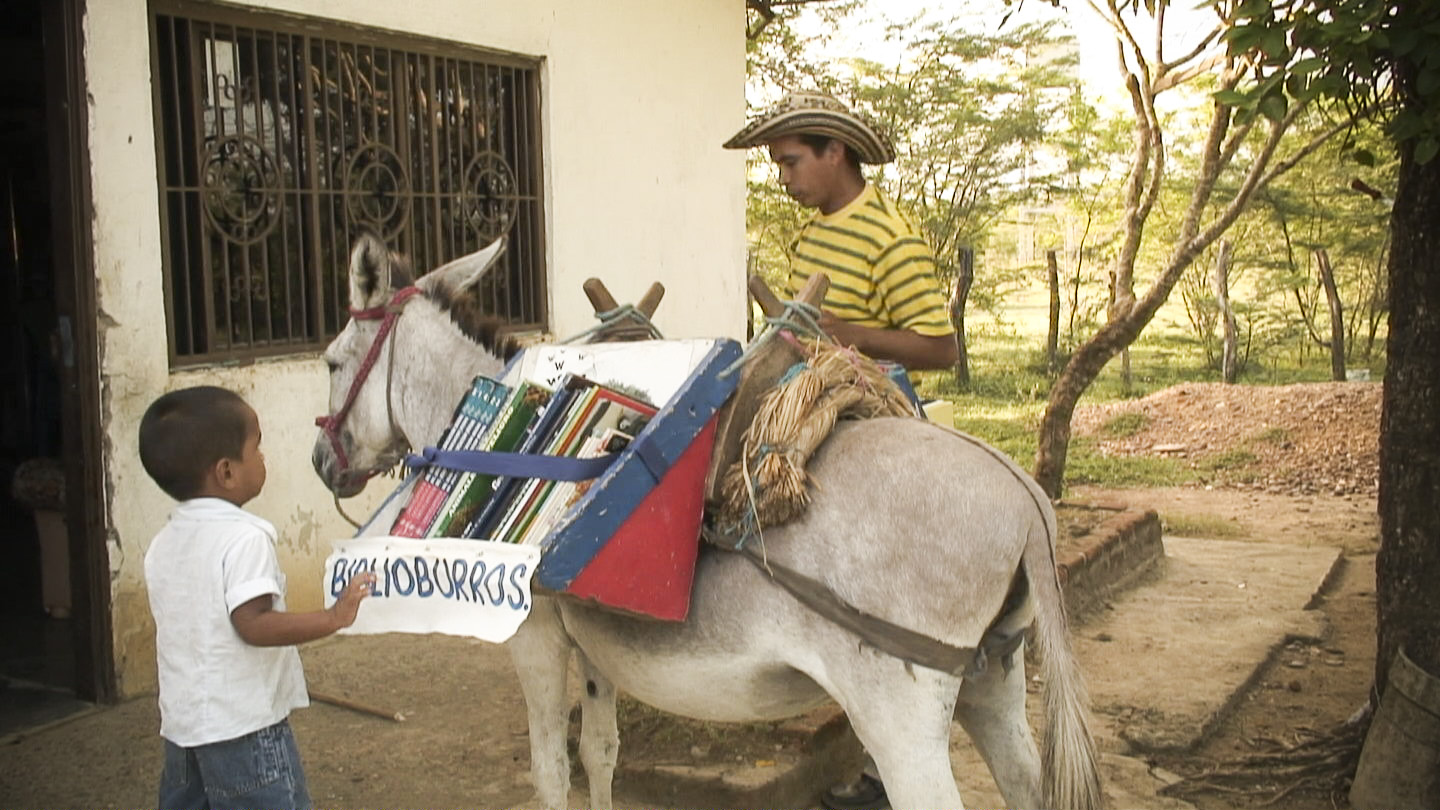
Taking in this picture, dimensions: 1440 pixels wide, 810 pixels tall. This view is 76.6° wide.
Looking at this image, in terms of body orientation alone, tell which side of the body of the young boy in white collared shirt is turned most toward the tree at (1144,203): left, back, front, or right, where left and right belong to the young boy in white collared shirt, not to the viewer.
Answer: front

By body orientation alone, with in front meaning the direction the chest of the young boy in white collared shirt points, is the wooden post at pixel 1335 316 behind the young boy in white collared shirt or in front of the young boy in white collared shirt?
in front

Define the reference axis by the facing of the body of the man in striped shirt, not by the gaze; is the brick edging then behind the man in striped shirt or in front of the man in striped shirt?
behind

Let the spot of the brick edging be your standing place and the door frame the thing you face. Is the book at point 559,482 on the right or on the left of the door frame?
left

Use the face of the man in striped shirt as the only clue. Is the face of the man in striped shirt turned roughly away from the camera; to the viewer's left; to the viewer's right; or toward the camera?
to the viewer's left

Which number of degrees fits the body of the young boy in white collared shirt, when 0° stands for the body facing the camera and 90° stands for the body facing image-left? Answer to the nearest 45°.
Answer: approximately 225°

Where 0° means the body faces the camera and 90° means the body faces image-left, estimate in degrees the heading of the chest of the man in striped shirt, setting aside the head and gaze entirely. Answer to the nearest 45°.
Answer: approximately 45°

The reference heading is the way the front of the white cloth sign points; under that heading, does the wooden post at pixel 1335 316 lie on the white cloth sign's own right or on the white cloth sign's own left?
on the white cloth sign's own left

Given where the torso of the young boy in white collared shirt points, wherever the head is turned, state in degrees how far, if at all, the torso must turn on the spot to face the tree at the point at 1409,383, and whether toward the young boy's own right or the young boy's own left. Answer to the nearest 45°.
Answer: approximately 45° to the young boy's own right

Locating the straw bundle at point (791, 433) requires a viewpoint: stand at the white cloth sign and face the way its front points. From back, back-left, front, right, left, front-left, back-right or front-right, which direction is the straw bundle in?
left

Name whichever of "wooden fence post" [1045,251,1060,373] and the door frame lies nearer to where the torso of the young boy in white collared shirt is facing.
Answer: the wooden fence post
